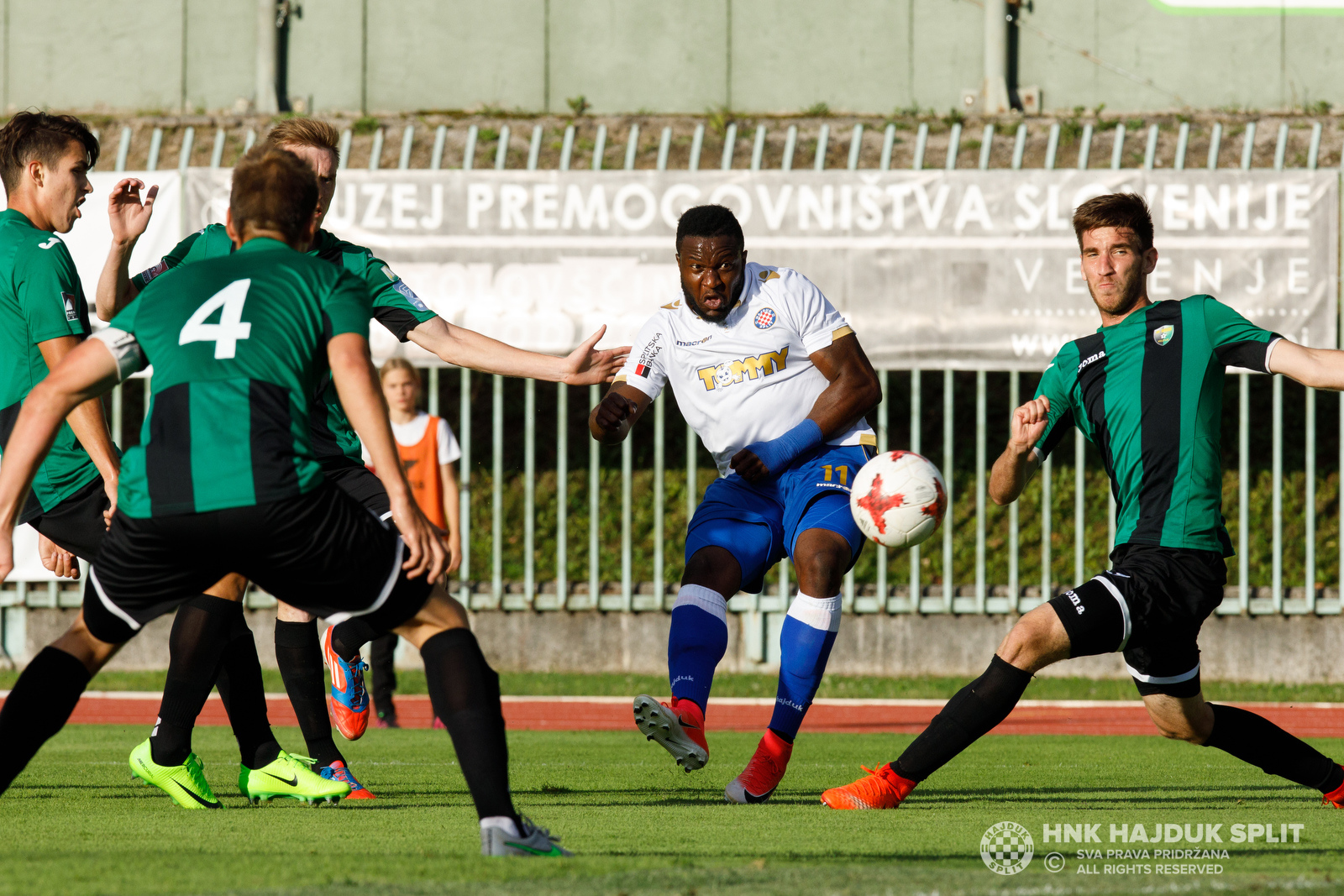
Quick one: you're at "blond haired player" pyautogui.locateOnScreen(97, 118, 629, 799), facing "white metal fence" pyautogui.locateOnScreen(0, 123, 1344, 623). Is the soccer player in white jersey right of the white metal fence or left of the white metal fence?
right

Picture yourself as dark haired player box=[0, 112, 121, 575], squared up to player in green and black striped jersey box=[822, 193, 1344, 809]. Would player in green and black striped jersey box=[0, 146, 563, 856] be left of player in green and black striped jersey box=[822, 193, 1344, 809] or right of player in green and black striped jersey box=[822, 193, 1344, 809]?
right

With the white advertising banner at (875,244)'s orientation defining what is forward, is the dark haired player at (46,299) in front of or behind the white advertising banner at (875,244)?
in front

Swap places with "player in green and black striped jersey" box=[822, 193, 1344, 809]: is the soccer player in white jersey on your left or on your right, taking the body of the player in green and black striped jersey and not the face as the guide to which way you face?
on your right

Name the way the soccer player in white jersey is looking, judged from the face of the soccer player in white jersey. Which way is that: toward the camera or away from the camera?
toward the camera

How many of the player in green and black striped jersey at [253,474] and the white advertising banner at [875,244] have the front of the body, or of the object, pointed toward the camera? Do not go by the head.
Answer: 1

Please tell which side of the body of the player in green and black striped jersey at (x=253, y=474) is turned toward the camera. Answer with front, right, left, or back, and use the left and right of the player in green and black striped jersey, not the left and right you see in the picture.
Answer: back

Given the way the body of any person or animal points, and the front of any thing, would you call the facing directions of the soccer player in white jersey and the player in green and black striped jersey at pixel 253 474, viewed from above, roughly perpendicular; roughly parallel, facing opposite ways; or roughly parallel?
roughly parallel, facing opposite ways

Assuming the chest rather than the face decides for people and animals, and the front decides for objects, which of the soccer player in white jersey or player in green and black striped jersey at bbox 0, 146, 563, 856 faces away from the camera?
the player in green and black striped jersey

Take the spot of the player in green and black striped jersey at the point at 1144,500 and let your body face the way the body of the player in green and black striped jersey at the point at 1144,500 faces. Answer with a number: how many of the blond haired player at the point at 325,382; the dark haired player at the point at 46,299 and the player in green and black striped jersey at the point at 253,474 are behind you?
0

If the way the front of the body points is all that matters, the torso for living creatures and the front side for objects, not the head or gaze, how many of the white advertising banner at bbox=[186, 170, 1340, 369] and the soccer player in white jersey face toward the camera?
2

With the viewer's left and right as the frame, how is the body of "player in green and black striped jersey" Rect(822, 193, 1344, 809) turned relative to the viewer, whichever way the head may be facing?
facing the viewer and to the left of the viewer

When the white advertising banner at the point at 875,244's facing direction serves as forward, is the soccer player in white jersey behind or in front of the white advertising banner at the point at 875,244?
in front

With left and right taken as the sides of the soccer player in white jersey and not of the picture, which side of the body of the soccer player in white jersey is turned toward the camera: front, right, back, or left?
front

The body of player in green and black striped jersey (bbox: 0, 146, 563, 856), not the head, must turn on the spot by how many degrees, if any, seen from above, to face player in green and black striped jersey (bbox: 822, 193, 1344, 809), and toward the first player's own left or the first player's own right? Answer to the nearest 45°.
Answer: approximately 90° to the first player's own right

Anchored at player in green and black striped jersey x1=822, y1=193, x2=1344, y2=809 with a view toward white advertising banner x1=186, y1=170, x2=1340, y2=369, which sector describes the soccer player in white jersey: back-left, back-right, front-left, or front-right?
front-left

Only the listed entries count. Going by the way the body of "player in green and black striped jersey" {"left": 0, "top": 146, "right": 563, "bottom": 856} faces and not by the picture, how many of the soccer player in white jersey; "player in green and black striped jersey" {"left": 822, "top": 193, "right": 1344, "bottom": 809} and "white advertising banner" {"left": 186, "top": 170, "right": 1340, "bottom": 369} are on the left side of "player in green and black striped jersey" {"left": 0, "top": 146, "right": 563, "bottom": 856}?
0

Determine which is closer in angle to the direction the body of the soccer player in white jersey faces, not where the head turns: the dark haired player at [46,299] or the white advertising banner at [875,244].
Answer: the dark haired player
